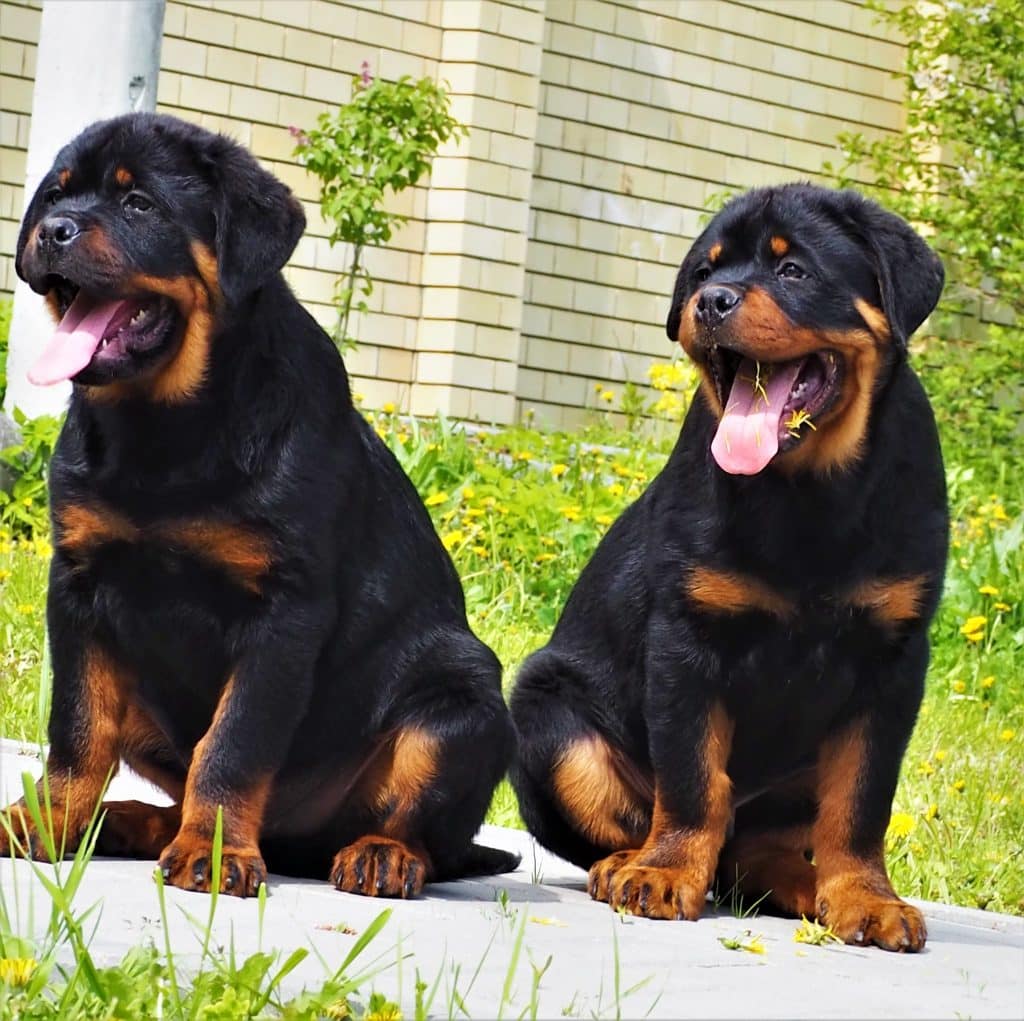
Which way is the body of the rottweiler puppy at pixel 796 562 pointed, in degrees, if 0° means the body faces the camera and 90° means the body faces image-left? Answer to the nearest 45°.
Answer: approximately 315°

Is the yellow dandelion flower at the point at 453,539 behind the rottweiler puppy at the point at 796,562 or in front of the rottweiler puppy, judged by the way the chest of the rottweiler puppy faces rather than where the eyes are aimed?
behind

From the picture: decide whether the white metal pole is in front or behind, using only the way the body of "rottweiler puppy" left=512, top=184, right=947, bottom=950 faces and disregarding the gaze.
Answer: behind

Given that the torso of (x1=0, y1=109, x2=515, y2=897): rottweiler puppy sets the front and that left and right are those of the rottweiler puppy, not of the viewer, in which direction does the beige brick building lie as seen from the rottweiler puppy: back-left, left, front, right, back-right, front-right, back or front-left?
back-right

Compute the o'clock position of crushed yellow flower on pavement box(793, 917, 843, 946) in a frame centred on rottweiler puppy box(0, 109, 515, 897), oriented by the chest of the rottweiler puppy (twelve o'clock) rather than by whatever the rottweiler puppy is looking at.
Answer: The crushed yellow flower on pavement is roughly at 8 o'clock from the rottweiler puppy.

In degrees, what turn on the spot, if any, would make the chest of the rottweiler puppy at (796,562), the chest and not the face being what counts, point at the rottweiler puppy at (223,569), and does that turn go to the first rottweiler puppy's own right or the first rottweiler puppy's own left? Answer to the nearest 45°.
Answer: approximately 135° to the first rottweiler puppy's own right

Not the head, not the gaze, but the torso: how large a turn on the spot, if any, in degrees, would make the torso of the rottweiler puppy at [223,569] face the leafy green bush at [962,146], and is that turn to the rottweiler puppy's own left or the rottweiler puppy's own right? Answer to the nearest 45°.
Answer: approximately 180°

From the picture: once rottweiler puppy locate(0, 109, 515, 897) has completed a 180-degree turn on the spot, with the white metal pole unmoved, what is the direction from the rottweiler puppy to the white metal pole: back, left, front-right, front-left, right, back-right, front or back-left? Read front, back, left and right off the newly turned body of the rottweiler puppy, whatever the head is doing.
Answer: front-left
